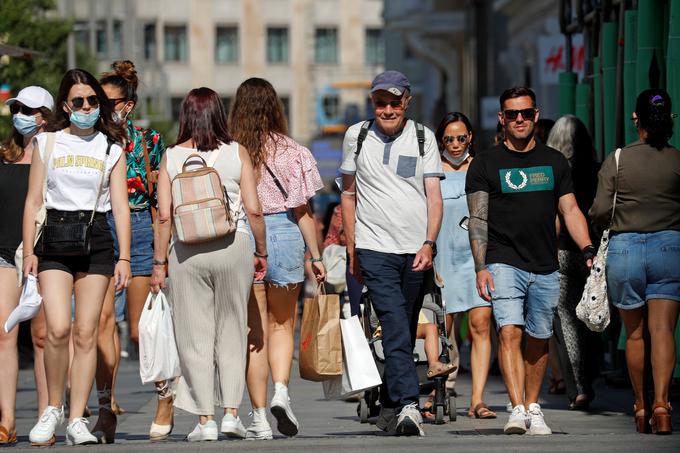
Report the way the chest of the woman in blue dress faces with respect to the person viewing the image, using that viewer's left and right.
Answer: facing the viewer

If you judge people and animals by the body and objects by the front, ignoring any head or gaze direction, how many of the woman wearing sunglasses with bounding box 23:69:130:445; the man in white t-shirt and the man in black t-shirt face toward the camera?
3

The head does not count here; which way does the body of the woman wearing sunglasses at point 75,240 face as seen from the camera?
toward the camera

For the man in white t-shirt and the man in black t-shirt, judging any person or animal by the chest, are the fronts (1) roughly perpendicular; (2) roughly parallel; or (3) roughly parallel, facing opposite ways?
roughly parallel

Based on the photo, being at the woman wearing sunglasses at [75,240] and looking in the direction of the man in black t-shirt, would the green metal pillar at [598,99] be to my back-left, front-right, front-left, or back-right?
front-left
